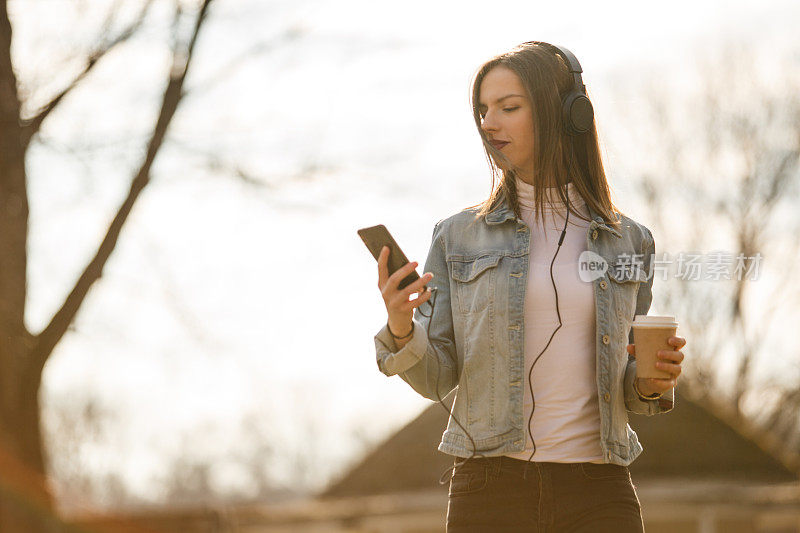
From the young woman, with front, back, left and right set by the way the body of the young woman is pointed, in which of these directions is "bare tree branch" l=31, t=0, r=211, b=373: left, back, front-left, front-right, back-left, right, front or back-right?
back-right

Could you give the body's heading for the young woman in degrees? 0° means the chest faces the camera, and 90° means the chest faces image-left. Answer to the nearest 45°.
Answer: approximately 0°
